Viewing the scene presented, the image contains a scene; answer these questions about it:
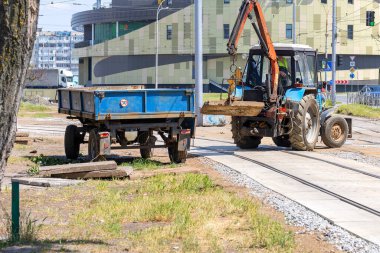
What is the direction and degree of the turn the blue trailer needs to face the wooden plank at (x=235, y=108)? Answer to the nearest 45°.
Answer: approximately 90° to its right

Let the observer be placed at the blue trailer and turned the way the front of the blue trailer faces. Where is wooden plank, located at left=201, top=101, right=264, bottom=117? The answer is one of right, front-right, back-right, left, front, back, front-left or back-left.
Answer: right
